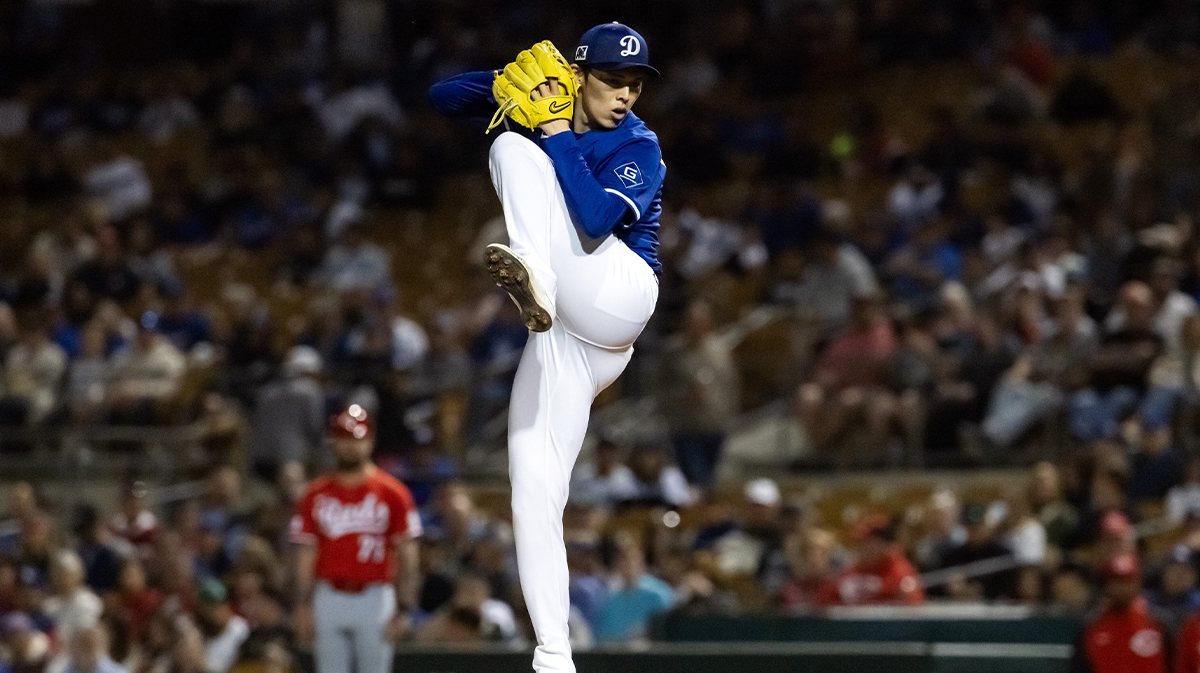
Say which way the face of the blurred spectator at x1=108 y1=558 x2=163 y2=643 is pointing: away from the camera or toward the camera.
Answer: toward the camera

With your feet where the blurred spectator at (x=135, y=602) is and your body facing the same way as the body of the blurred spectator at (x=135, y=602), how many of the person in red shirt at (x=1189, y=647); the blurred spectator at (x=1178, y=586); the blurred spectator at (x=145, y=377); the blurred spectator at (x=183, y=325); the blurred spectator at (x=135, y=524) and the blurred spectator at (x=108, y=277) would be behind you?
4

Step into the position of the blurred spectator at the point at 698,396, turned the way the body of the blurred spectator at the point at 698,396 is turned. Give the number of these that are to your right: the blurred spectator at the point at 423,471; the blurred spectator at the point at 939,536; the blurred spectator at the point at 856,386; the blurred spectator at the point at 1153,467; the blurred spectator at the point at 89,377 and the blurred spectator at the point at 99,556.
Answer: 3

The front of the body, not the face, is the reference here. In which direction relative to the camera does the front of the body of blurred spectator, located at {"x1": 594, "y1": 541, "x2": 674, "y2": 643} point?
toward the camera

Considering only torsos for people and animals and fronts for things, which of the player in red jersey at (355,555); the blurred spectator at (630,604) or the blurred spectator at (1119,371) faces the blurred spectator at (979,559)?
the blurred spectator at (1119,371)

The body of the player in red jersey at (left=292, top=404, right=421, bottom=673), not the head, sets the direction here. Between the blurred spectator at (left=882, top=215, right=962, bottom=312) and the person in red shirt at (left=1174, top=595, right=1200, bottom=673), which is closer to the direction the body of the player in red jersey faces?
the person in red shirt

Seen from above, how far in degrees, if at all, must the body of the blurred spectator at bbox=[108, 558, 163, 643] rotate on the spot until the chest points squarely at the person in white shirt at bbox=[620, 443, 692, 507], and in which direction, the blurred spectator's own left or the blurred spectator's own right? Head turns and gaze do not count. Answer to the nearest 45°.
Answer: approximately 90° to the blurred spectator's own left

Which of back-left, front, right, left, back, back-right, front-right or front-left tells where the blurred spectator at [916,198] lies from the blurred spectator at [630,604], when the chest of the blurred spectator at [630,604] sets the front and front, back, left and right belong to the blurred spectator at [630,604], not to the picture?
back-left

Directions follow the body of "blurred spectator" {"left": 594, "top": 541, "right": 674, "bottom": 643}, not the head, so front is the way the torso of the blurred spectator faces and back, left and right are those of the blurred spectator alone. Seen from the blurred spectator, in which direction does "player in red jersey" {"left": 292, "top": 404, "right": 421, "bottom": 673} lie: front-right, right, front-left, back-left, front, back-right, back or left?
front-right

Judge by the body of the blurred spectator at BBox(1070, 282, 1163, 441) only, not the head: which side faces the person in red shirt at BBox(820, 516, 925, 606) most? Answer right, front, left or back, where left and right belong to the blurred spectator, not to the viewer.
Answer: front

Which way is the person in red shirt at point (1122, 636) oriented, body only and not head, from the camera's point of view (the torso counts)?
toward the camera

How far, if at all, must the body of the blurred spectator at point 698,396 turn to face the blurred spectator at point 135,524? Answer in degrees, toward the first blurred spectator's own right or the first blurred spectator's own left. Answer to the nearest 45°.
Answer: approximately 90° to the first blurred spectator's own right

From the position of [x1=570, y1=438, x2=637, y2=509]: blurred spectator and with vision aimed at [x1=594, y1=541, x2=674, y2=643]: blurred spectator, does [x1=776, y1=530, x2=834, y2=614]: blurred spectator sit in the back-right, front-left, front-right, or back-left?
front-left

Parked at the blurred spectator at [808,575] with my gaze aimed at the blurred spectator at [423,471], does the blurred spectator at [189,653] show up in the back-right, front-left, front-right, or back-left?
front-left

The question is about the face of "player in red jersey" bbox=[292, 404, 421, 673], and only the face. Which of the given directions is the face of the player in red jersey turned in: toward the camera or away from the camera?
toward the camera
